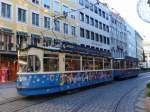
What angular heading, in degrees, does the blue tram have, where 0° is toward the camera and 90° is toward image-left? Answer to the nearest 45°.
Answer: approximately 45°

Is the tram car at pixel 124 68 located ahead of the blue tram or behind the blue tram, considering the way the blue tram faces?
behind
